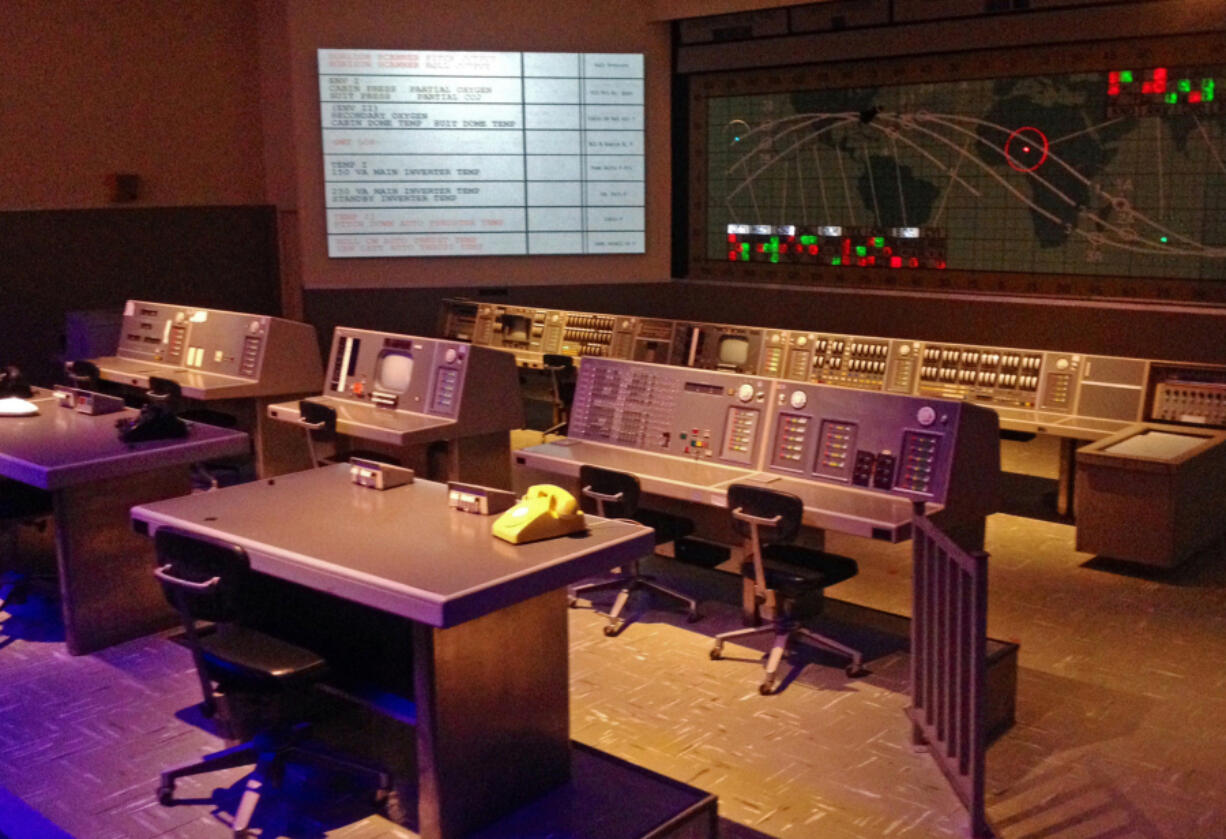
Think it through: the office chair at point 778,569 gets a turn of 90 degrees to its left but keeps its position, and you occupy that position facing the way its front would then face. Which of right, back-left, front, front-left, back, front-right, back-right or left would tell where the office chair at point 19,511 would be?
front-left

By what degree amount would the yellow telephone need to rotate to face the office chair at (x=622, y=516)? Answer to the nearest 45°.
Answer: approximately 135° to its right

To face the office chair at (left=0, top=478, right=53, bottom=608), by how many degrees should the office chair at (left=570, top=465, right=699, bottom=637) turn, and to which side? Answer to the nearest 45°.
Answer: approximately 135° to its left

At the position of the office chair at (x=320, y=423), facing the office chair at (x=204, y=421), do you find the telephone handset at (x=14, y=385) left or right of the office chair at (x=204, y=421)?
left

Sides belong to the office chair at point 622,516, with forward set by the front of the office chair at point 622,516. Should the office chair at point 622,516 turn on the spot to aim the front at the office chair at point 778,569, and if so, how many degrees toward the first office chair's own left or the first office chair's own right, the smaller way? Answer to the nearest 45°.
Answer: approximately 90° to the first office chair's own right

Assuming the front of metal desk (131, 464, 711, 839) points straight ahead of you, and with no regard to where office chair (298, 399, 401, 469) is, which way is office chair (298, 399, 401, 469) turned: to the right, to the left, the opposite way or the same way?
the opposite way

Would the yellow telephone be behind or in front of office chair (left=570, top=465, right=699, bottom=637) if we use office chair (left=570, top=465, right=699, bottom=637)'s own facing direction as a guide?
behind

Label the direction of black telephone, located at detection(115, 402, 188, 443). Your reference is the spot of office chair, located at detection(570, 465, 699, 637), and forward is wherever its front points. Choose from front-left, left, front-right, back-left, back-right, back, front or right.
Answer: back-left

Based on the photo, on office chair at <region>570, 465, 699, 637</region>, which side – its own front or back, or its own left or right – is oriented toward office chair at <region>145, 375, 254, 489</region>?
left

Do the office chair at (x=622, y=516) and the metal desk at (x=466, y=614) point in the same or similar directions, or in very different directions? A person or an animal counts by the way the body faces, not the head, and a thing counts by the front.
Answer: very different directions

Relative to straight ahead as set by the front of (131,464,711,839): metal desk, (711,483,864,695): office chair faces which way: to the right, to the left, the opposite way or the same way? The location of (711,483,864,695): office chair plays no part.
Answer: the opposite way

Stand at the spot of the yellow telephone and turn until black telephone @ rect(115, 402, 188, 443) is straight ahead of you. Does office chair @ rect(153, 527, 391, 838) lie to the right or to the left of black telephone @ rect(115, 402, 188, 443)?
left

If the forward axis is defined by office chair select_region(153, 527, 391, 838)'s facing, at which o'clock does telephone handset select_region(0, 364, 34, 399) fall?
The telephone handset is roughly at 10 o'clock from the office chair.
